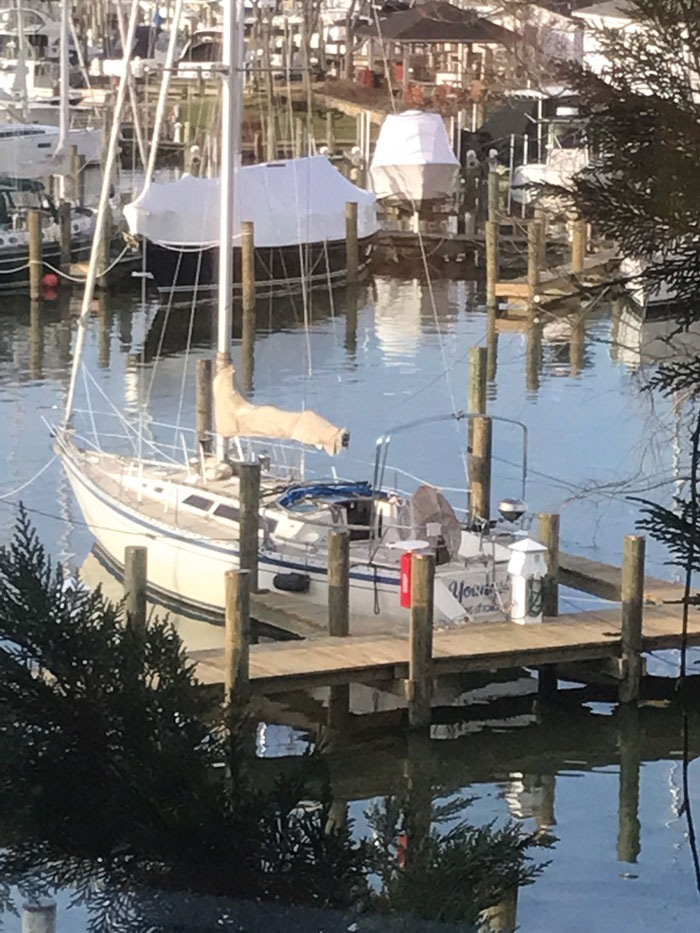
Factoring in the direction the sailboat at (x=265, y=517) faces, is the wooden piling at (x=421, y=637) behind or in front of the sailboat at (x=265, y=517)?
behind

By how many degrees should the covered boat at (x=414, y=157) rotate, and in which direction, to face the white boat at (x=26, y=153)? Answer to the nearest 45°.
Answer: approximately 90° to its left

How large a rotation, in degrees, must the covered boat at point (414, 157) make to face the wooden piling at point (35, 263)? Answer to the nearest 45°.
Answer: approximately 45° to its right

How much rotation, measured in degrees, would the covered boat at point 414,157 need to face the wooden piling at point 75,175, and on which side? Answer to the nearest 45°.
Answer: approximately 90° to its right

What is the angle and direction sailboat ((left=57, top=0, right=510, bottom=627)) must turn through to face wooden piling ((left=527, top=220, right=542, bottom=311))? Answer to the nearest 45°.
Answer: approximately 45° to its right

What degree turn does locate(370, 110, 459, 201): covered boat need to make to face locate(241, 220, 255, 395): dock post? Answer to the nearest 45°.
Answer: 0° — it already faces it

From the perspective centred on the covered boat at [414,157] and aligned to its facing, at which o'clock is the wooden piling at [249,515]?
The wooden piling is roughly at 12 o'clock from the covered boat.

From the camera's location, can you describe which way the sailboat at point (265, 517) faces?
facing away from the viewer and to the left of the viewer

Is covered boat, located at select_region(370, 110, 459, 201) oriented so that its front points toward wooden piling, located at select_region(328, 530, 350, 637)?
yes

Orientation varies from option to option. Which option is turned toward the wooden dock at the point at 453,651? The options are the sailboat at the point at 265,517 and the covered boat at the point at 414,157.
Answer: the covered boat

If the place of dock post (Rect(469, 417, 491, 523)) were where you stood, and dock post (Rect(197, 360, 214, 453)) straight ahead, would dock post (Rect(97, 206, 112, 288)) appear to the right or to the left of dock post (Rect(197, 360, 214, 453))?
right

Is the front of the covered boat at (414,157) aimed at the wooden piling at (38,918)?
yes

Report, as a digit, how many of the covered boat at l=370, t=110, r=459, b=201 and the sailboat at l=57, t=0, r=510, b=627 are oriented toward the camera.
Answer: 1

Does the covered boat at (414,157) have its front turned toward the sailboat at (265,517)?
yes
